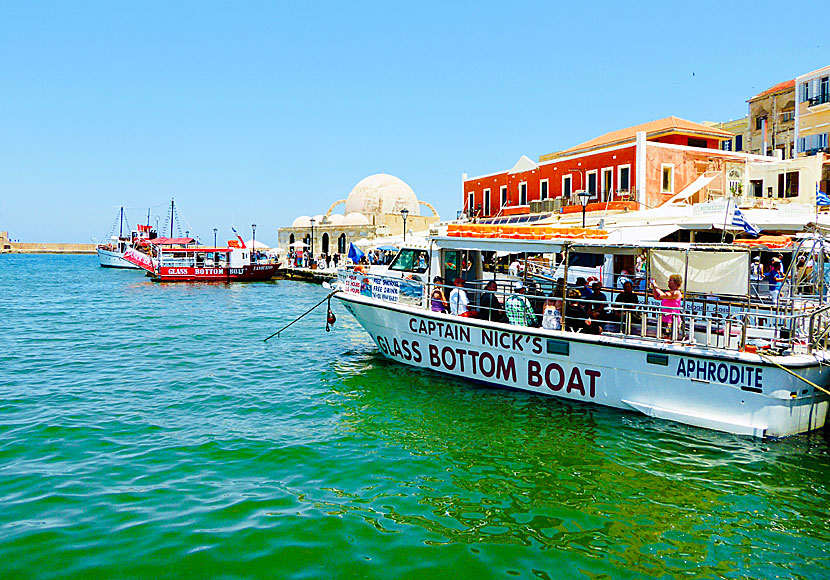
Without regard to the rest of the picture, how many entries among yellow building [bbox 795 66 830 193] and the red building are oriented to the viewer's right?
0

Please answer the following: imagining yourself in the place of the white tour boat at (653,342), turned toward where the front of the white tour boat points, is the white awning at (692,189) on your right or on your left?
on your right

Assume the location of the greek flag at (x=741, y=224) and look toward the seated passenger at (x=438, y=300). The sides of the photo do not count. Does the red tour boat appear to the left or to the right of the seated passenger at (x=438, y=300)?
right

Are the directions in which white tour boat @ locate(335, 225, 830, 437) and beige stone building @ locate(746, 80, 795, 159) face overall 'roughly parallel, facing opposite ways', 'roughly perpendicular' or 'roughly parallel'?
roughly perpendicular

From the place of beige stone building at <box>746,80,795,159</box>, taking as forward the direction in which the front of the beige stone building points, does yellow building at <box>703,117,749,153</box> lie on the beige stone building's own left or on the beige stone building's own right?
on the beige stone building's own right

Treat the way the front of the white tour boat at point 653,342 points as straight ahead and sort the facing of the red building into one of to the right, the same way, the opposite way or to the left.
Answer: to the left

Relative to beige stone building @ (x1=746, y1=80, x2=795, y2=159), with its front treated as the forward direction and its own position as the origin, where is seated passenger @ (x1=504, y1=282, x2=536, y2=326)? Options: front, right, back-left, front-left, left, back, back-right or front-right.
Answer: front-left

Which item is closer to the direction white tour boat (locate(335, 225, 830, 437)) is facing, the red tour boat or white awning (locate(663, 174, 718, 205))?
the red tour boat

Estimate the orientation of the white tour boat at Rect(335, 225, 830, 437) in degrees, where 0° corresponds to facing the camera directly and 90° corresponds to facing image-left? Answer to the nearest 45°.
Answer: approximately 135°

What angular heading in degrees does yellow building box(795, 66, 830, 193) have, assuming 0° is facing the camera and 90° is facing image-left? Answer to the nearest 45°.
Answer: approximately 45°

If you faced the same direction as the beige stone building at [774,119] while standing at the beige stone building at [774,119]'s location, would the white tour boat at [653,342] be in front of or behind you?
in front

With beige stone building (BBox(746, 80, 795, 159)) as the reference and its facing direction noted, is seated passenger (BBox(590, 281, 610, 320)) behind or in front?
in front

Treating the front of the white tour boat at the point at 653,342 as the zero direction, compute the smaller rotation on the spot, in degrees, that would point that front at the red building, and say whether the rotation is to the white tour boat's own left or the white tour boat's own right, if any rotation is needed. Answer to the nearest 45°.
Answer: approximately 45° to the white tour boat's own right

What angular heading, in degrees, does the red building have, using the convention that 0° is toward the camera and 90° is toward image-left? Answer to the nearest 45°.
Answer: approximately 45°
